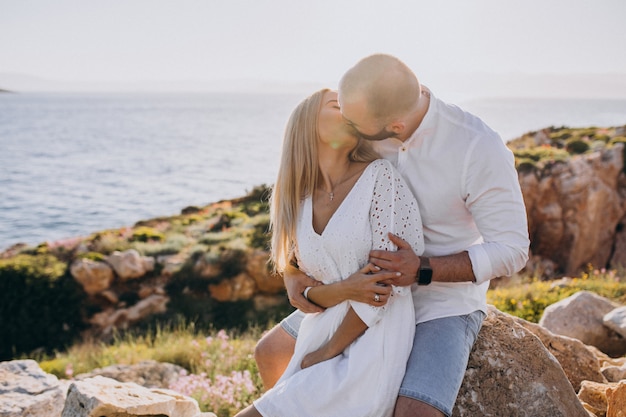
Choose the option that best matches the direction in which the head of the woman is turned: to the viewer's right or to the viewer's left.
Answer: to the viewer's right

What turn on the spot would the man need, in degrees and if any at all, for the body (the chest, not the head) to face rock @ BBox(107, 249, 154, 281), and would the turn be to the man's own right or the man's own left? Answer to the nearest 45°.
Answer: approximately 90° to the man's own right

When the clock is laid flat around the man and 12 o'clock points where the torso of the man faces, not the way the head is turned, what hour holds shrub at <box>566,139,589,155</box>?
The shrub is roughly at 5 o'clock from the man.

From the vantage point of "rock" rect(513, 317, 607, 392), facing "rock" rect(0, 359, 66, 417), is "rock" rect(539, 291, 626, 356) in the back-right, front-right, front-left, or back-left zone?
back-right

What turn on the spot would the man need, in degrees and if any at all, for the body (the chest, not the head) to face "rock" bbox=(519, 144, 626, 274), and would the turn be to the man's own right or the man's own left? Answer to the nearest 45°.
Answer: approximately 135° to the man's own right

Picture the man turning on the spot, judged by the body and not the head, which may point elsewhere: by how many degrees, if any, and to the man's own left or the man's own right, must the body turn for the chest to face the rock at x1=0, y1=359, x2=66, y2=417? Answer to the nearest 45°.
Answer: approximately 45° to the man's own right

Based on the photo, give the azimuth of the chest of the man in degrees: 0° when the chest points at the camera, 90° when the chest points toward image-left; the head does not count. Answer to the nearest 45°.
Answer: approximately 45°

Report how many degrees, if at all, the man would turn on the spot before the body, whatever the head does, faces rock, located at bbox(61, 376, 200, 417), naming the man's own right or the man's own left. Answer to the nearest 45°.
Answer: approximately 45° to the man's own right
